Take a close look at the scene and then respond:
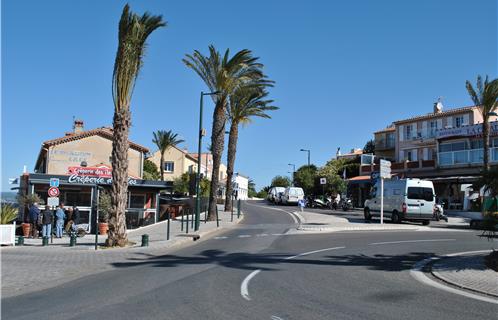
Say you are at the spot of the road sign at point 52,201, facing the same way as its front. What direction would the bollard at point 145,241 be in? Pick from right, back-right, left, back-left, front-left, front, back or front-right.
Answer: front-left

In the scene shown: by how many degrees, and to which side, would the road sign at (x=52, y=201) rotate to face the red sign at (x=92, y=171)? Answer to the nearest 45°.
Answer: approximately 180°

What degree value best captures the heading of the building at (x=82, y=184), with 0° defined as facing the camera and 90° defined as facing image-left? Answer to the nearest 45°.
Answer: approximately 0°

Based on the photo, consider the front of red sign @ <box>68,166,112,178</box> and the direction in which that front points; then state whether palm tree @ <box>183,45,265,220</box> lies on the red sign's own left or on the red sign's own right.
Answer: on the red sign's own left

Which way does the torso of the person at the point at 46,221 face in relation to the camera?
away from the camera

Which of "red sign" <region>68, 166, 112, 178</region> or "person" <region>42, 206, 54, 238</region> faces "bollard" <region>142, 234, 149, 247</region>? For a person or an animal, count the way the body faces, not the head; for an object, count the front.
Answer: the red sign

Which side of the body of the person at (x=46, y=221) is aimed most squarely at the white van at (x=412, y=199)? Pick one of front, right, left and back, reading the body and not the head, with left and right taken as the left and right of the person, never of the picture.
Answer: right

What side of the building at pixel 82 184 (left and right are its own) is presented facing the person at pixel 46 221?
front

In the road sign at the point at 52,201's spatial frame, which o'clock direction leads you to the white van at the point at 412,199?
The white van is roughly at 9 o'clock from the road sign.

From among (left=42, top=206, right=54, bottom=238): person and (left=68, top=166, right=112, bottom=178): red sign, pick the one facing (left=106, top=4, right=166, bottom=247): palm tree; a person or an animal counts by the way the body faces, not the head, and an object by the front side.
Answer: the red sign

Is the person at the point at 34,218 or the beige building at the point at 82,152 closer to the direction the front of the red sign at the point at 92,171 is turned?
the person

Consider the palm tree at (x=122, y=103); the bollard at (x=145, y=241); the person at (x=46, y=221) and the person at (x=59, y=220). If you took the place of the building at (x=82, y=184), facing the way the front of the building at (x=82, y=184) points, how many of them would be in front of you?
4

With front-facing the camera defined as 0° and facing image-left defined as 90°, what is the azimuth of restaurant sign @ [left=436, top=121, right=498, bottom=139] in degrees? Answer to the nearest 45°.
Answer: approximately 45°
